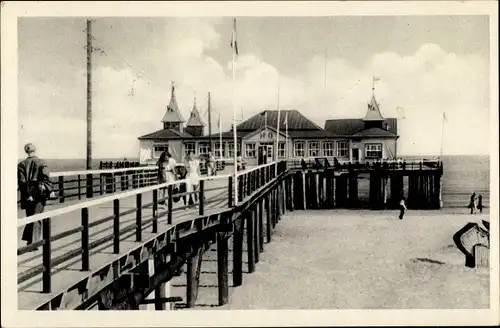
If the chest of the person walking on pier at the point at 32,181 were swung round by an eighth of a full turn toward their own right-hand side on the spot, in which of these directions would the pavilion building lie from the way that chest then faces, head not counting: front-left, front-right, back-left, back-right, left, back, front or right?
front

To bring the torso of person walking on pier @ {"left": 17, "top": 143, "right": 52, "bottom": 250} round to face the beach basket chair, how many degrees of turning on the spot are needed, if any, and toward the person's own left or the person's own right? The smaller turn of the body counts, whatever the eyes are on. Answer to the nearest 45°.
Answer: approximately 90° to the person's own right

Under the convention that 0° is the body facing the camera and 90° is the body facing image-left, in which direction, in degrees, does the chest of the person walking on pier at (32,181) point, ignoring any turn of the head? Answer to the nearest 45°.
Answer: approximately 180°
